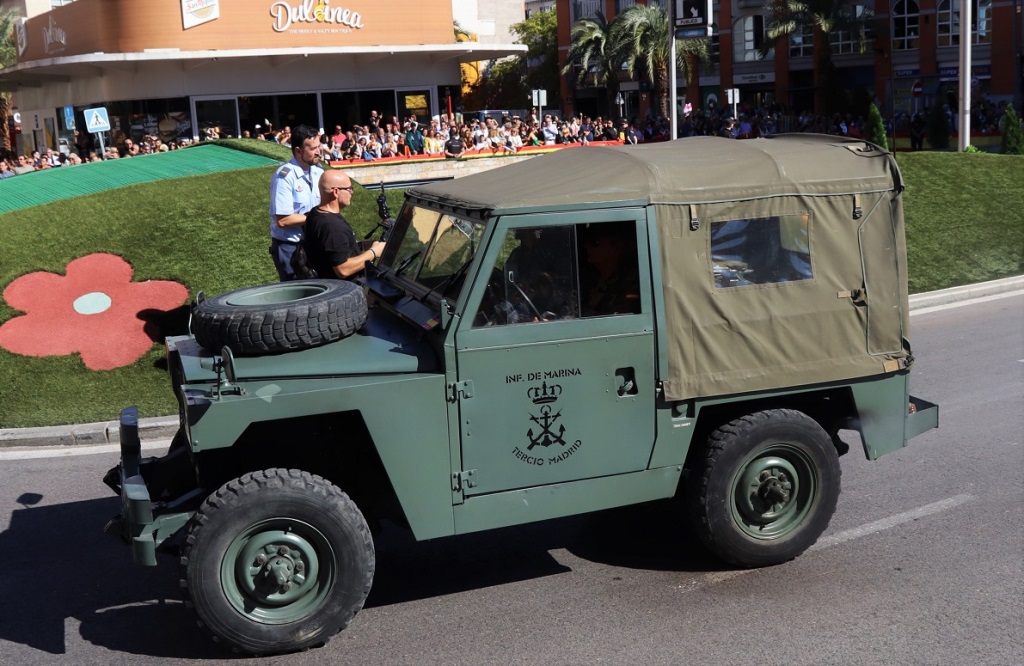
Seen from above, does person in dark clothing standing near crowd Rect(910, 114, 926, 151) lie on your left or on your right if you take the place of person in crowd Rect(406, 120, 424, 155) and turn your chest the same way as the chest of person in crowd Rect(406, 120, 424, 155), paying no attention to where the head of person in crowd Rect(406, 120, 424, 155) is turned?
on your left

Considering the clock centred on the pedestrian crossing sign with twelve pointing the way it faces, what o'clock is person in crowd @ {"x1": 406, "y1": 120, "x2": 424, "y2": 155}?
The person in crowd is roughly at 8 o'clock from the pedestrian crossing sign.

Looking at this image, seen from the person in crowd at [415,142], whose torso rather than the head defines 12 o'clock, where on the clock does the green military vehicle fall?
The green military vehicle is roughly at 12 o'clock from the person in crowd.

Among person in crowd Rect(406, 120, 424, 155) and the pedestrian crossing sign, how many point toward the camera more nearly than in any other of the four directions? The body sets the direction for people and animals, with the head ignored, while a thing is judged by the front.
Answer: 2

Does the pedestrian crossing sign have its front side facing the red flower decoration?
yes

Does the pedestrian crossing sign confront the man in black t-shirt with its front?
yes

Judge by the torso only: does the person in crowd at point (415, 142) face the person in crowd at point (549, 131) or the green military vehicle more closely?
the green military vehicle

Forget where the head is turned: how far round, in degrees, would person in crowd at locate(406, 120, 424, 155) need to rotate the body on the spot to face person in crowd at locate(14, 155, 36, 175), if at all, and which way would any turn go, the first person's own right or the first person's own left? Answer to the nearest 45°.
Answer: approximately 90° to the first person's own right

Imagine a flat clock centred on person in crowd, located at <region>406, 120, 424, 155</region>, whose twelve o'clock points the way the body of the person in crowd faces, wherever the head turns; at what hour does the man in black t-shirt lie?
The man in black t-shirt is roughly at 12 o'clock from the person in crowd.
